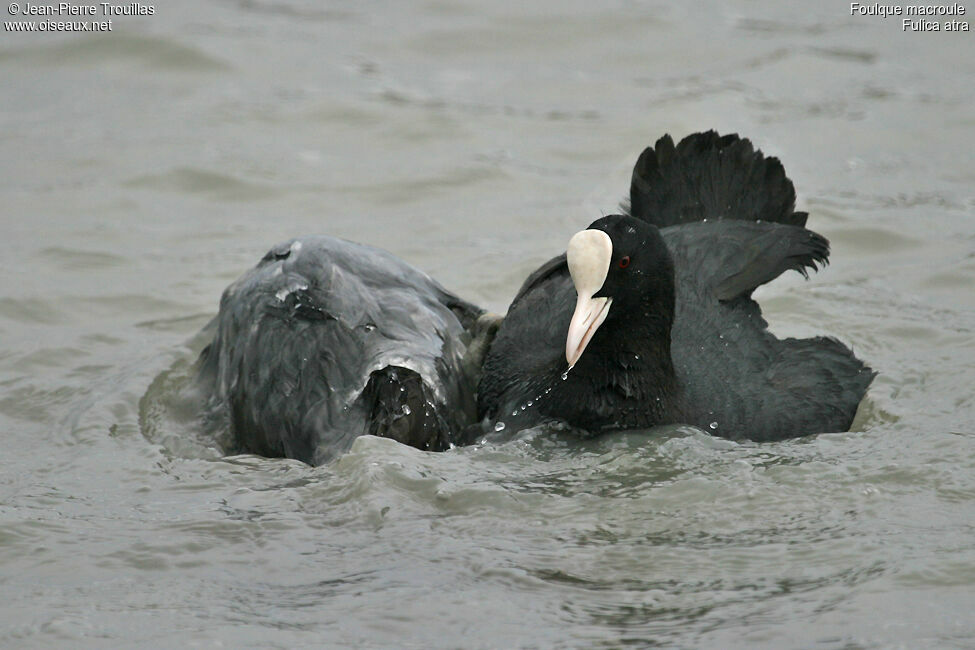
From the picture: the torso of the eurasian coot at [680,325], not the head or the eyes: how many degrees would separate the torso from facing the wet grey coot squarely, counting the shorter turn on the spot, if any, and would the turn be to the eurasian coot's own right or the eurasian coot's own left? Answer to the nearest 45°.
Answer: approximately 45° to the eurasian coot's own right

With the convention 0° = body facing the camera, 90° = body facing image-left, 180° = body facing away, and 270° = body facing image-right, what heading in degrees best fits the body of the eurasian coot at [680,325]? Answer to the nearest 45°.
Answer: approximately 45°
